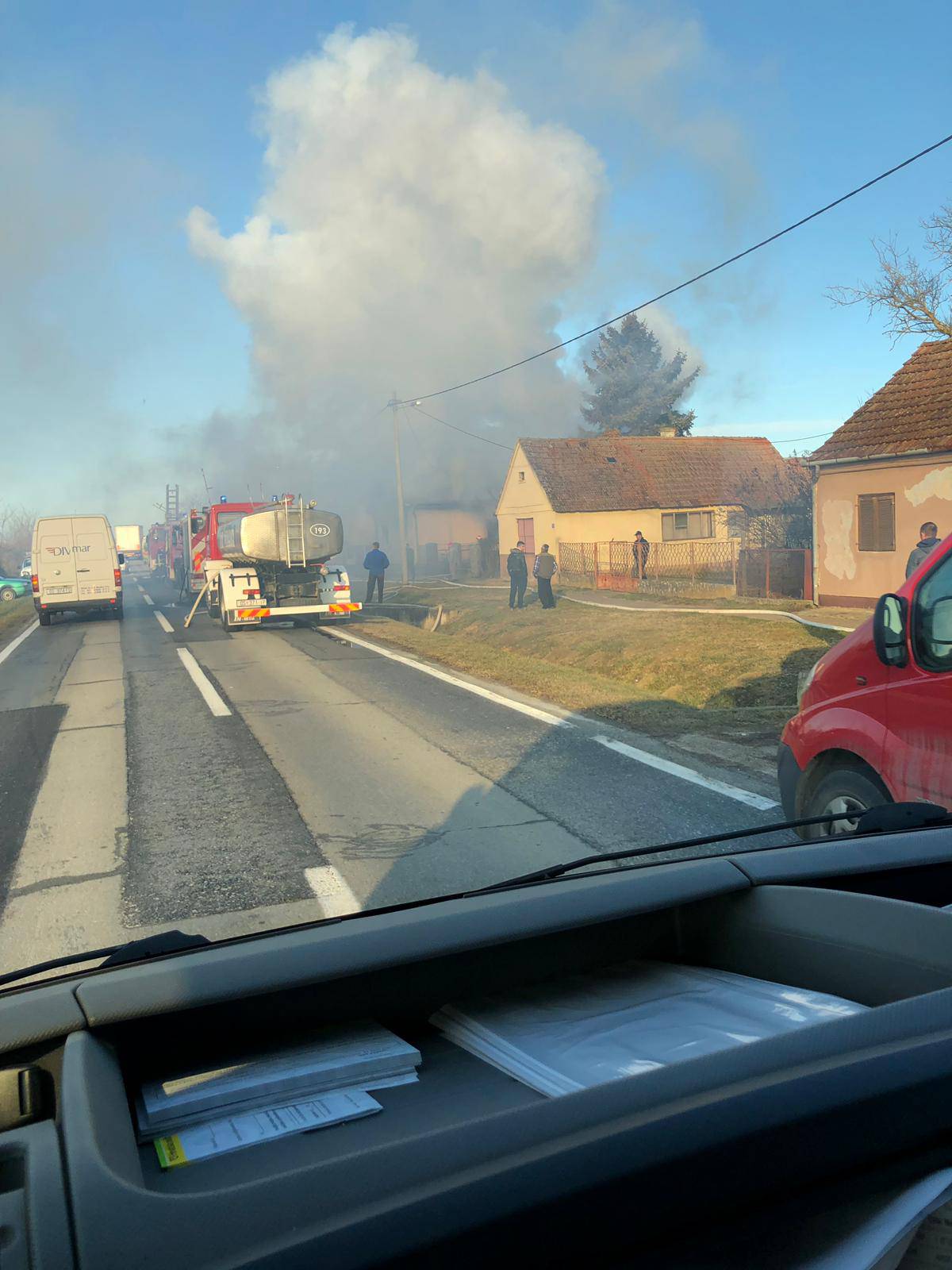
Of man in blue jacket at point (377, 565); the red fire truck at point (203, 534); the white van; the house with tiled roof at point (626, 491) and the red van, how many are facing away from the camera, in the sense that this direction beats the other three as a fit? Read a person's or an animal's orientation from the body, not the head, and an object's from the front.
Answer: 3

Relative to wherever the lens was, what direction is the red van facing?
facing to the left of the viewer

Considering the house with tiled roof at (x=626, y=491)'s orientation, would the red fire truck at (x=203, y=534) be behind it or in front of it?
in front

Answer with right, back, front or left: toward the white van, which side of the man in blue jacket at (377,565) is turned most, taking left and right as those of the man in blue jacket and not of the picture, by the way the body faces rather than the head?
left

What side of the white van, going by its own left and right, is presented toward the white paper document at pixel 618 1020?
back

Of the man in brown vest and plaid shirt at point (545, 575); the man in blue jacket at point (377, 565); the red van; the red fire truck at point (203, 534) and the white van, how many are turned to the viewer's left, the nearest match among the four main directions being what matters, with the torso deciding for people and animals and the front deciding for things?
1

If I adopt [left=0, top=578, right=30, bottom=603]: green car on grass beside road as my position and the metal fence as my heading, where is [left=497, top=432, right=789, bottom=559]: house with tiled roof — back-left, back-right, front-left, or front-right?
front-left

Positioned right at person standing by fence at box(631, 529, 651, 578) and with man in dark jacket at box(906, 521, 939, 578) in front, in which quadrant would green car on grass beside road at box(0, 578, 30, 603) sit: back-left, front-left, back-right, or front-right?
back-right

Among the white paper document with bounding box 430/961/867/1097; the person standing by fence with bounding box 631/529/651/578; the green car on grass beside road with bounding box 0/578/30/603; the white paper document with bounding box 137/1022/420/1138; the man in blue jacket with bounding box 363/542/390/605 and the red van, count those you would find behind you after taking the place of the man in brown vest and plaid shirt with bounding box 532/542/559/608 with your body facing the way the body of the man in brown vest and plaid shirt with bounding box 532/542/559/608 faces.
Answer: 3

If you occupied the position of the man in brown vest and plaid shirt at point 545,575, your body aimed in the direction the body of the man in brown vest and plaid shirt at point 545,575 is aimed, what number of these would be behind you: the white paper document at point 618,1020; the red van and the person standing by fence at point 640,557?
2

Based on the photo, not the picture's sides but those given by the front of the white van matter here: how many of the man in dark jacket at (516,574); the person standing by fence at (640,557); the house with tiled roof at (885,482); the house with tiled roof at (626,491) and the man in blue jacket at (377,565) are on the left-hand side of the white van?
0

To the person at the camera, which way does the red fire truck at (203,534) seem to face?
facing away from the viewer

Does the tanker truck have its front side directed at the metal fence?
no
